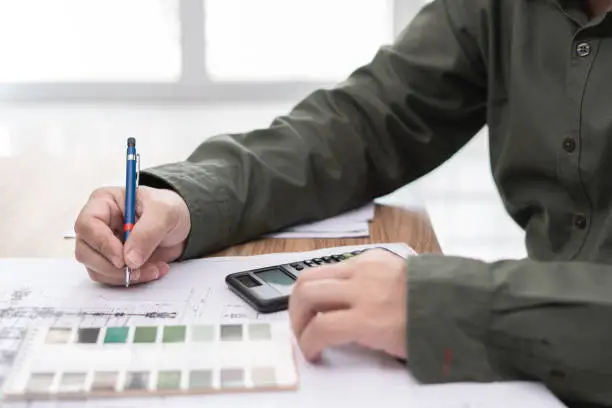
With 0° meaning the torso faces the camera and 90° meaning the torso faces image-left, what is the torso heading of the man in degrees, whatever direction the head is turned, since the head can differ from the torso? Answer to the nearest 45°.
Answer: approximately 45°
